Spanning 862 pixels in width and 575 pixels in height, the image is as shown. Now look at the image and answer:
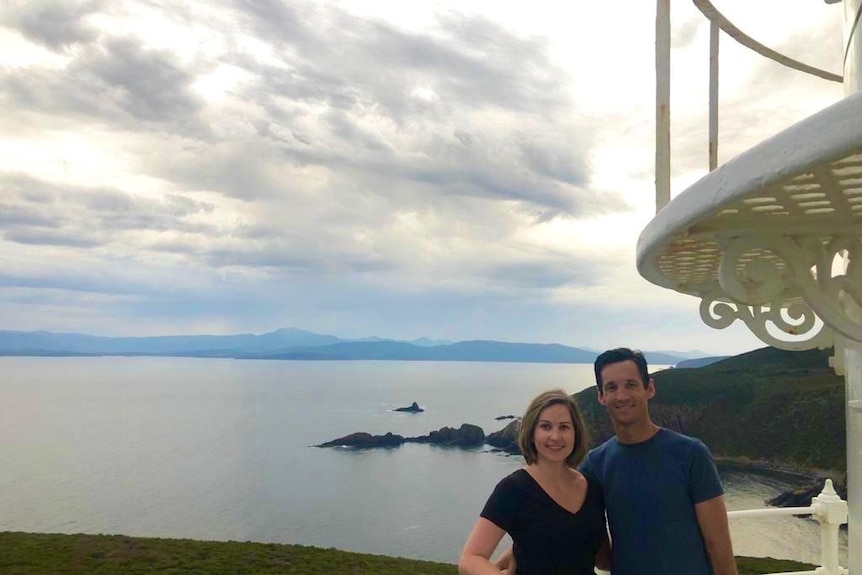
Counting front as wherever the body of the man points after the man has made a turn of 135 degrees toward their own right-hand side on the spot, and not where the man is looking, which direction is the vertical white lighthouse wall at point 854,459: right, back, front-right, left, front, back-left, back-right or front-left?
right

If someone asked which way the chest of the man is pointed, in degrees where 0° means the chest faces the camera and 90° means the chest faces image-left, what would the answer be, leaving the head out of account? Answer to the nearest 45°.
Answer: approximately 0°
